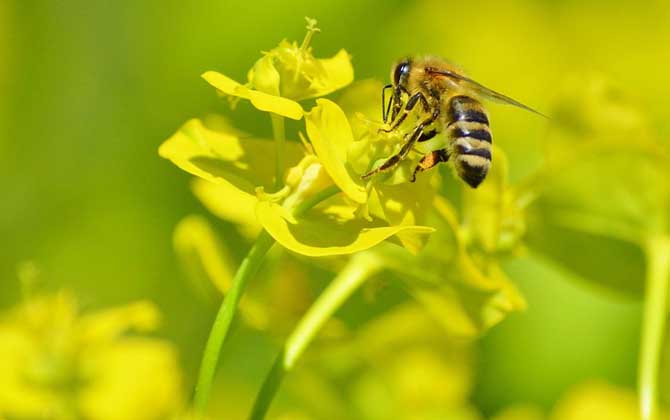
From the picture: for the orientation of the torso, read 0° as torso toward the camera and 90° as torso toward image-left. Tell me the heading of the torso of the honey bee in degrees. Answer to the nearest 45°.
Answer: approximately 90°

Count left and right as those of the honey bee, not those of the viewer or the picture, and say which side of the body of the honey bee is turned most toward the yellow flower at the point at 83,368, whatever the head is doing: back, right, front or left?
front
